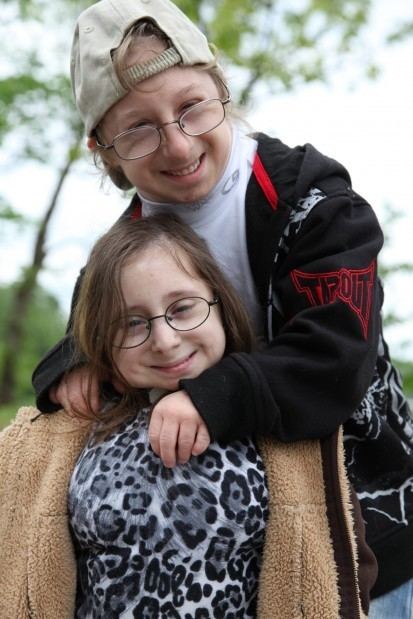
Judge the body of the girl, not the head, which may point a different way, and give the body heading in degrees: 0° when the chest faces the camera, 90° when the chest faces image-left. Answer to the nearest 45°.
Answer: approximately 0°

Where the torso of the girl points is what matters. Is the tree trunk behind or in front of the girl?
behind
